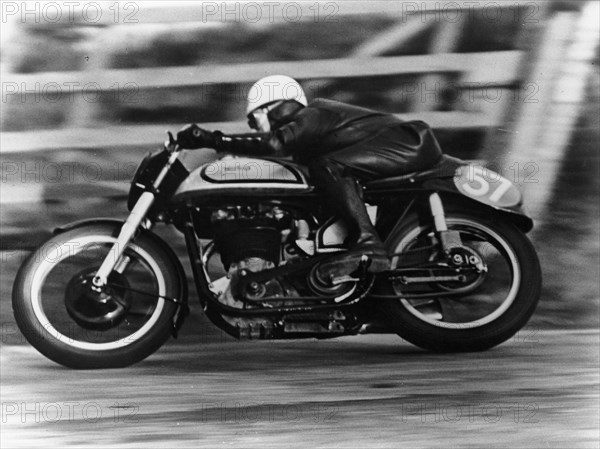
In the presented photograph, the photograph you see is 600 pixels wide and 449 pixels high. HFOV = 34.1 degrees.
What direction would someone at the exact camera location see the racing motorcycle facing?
facing to the left of the viewer

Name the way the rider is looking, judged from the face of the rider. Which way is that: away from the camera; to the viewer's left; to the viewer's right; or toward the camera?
to the viewer's left

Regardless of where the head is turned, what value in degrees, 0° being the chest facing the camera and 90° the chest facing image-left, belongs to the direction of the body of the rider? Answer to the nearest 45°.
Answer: approximately 90°
